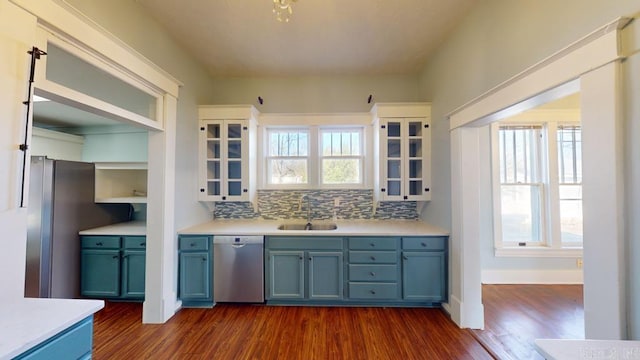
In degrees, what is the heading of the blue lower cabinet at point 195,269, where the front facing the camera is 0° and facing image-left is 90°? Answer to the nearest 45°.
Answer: approximately 0°

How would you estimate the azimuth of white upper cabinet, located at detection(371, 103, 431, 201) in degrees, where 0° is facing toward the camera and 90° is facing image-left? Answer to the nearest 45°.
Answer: approximately 0°

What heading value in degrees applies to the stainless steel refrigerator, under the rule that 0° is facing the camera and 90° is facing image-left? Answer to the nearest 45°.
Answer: approximately 45°

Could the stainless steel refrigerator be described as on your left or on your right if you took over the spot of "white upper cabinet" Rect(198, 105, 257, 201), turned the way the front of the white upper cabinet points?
on your right

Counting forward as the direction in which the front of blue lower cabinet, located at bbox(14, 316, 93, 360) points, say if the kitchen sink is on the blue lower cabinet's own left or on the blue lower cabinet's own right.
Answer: on the blue lower cabinet's own left

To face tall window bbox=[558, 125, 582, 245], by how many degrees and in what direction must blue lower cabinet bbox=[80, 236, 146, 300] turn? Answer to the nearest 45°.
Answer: approximately 45° to its left

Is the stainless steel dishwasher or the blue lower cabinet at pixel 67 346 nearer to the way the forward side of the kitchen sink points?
the blue lower cabinet
